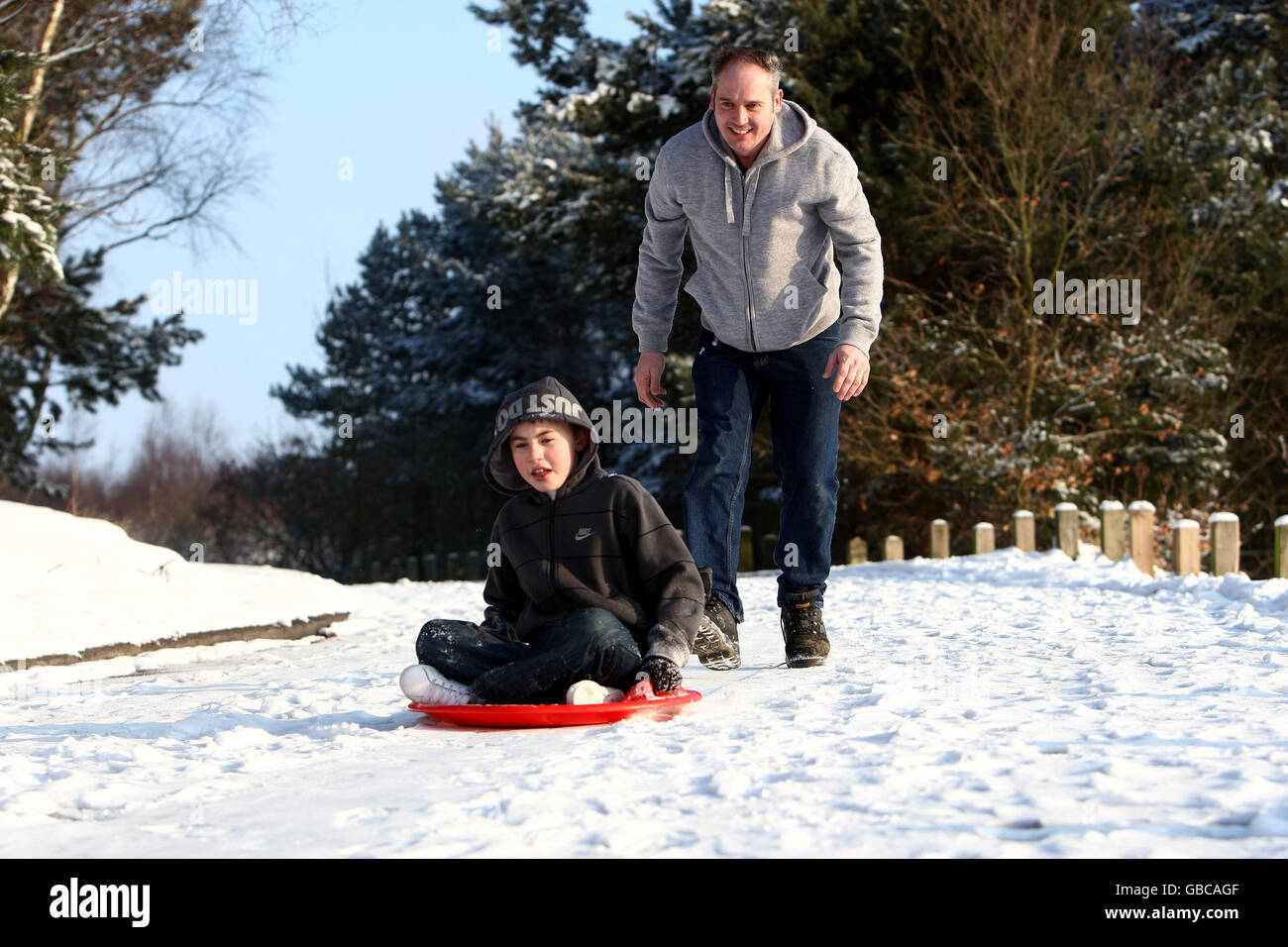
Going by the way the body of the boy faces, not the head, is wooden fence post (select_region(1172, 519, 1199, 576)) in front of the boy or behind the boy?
behind

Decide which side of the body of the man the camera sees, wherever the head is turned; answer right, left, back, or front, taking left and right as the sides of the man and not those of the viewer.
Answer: front

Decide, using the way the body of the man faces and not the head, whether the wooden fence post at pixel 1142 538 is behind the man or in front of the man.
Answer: behind

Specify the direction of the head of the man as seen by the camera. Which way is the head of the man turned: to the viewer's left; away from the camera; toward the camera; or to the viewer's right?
toward the camera

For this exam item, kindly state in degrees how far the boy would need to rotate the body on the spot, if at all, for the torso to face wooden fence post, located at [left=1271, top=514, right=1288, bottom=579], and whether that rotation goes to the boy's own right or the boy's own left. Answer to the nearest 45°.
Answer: approximately 180°

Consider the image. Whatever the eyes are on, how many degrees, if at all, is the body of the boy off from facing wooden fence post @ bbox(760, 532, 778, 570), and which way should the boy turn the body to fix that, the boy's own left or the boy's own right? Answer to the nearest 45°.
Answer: approximately 135° to the boy's own right

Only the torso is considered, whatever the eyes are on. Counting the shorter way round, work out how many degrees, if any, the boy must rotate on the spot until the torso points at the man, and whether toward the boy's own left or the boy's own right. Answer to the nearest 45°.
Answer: approximately 180°

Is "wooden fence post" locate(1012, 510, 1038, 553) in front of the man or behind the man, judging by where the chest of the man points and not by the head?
behind

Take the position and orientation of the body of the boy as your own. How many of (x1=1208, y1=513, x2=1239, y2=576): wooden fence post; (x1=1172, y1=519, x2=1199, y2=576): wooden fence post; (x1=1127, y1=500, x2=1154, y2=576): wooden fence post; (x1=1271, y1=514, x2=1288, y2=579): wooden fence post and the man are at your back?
5

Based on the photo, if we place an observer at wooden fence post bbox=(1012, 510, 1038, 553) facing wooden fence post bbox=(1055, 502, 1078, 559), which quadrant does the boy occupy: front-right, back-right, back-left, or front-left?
front-right

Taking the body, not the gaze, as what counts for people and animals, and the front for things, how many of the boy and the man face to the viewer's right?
0

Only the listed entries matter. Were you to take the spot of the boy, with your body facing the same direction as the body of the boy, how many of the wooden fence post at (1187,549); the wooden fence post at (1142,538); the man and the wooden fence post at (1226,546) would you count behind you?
4

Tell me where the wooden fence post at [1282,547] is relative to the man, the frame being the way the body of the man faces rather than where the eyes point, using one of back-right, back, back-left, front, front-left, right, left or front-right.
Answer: back-left

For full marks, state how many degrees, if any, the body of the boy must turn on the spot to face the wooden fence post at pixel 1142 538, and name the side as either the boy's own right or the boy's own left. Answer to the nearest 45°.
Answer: approximately 180°

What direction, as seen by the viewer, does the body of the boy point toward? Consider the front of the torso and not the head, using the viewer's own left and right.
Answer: facing the viewer and to the left of the viewer

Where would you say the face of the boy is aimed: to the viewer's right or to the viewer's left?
to the viewer's left

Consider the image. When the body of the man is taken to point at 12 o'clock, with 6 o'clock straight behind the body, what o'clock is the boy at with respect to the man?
The boy is roughly at 1 o'clock from the man.
